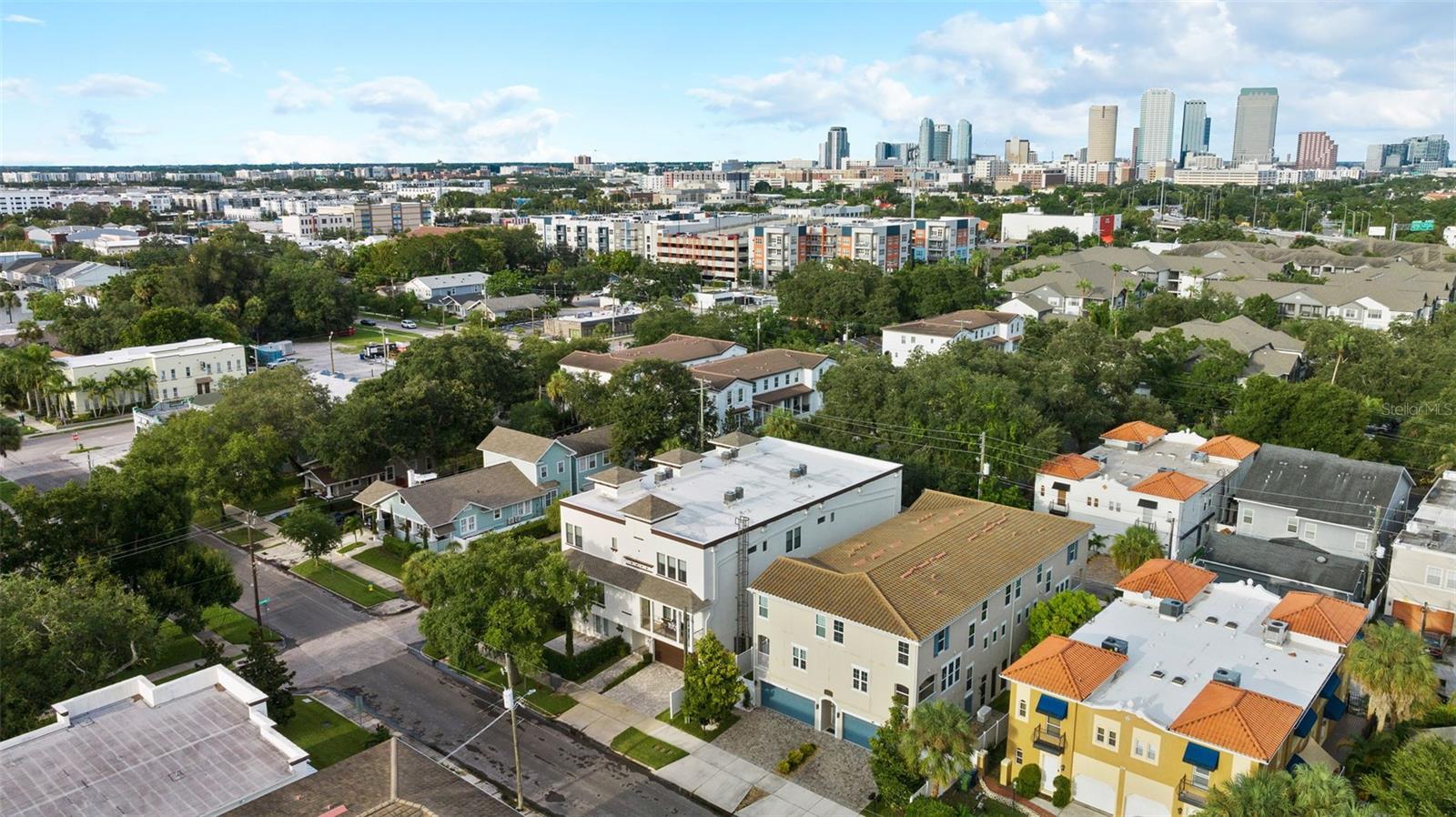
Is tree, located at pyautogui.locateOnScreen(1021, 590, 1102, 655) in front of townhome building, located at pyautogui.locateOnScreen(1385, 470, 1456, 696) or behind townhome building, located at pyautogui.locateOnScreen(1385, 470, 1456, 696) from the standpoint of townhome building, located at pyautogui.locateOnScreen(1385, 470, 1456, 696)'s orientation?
in front

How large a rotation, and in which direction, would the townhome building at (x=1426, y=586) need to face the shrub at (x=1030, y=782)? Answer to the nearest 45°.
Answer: approximately 45° to its right

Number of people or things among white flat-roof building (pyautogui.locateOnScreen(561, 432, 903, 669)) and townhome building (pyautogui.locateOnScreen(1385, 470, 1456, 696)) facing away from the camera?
0

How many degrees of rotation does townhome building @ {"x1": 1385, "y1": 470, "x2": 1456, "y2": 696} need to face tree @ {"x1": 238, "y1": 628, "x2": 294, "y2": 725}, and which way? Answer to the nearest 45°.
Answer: approximately 45° to its right

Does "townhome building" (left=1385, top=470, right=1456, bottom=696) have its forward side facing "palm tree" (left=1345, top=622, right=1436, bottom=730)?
yes

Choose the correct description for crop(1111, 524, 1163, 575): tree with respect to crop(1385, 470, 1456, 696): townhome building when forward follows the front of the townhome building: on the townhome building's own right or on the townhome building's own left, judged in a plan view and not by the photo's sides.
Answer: on the townhome building's own right

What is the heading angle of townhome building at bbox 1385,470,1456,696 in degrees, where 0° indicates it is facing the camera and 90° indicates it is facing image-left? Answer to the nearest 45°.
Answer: approximately 0°

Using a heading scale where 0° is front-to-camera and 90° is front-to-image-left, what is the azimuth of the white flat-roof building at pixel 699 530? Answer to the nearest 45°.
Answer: approximately 45°

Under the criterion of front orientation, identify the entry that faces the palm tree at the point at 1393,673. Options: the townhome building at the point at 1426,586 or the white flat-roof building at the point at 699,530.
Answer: the townhome building

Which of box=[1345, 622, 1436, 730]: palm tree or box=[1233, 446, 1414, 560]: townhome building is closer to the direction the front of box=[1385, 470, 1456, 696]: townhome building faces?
the palm tree

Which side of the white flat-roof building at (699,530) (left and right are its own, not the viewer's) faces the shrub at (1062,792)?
left

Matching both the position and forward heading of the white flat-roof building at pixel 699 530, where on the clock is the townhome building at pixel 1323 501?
The townhome building is roughly at 7 o'clock from the white flat-roof building.
